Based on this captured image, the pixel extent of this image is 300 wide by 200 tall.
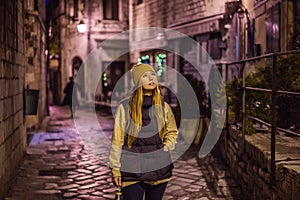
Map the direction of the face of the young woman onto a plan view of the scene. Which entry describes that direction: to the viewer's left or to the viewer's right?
to the viewer's right

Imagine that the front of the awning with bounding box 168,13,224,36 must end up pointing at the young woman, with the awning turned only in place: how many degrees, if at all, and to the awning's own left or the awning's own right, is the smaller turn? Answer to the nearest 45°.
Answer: approximately 45° to the awning's own left

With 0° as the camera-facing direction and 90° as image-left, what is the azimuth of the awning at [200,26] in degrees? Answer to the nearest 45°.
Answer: approximately 45°
